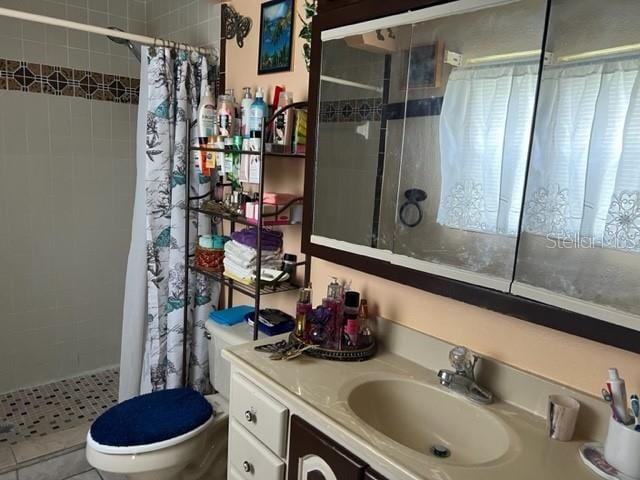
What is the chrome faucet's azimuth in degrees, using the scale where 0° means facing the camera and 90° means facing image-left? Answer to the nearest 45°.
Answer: approximately 45°

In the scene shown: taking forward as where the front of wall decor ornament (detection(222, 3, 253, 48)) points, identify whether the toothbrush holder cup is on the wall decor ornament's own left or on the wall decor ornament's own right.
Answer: on the wall decor ornament's own left

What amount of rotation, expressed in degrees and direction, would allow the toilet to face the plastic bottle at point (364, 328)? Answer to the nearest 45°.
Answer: approximately 90° to its left

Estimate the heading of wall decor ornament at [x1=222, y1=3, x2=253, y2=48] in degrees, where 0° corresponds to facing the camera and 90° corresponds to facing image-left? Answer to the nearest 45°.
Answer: approximately 45°

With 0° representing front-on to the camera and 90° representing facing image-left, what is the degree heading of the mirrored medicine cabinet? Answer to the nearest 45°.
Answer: approximately 45°

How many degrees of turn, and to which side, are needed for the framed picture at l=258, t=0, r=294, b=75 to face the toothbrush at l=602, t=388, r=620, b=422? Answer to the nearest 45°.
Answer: approximately 90° to its left
